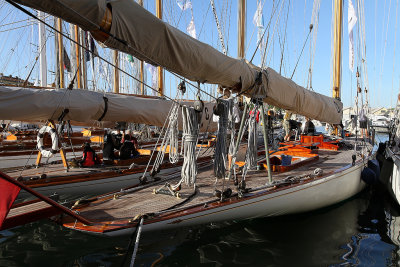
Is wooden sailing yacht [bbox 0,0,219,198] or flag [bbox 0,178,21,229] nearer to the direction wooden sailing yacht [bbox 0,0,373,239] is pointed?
the wooden sailing yacht

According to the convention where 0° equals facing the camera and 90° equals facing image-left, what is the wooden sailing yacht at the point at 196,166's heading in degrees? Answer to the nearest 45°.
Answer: approximately 225°

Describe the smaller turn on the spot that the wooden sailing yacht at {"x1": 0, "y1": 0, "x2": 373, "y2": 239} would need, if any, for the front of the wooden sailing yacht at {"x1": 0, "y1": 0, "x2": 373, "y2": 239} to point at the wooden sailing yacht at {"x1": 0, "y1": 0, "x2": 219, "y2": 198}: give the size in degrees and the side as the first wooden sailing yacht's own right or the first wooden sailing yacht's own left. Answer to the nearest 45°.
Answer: approximately 90° to the first wooden sailing yacht's own left

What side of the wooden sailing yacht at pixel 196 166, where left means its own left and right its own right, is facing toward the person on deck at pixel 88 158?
left

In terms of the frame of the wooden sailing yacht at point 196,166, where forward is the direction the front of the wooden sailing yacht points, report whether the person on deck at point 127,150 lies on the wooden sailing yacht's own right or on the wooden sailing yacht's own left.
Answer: on the wooden sailing yacht's own left

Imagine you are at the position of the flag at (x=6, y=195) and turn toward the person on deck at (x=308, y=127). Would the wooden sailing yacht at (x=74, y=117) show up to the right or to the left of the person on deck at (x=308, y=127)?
left

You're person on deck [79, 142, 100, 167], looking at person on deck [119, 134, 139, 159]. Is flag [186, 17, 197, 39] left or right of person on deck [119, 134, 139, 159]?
left
